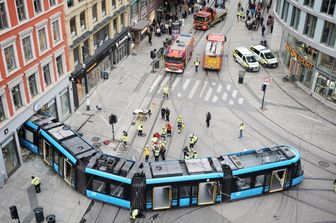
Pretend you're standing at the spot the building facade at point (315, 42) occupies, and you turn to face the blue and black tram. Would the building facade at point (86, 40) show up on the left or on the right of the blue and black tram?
right

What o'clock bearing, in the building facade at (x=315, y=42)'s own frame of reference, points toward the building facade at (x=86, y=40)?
the building facade at (x=86, y=40) is roughly at 1 o'clock from the building facade at (x=315, y=42).

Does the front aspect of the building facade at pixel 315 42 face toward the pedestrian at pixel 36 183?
yes

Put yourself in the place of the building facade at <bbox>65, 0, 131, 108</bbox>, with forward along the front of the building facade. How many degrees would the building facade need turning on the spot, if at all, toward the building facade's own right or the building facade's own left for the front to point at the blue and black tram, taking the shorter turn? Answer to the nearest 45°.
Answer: approximately 45° to the building facade's own right

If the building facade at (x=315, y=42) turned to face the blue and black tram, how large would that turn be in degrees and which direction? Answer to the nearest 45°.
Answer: approximately 45° to its left

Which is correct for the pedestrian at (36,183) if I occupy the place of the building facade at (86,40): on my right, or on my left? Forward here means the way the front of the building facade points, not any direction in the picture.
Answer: on my right

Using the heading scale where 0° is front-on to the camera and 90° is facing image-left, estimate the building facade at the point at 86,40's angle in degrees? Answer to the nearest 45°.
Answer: approximately 315°
